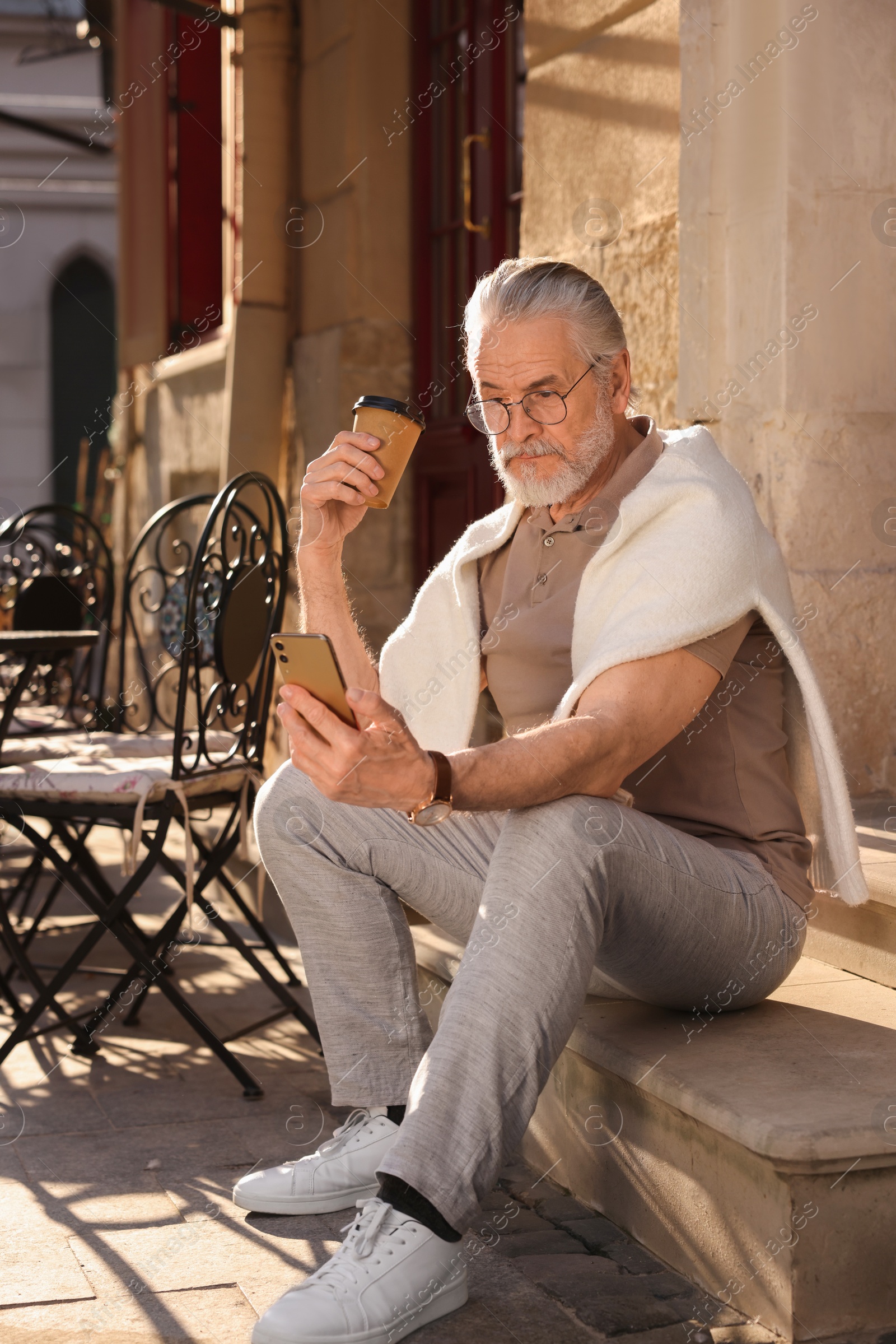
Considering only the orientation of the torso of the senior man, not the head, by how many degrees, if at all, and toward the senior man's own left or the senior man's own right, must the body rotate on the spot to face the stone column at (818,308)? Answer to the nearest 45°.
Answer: approximately 180°

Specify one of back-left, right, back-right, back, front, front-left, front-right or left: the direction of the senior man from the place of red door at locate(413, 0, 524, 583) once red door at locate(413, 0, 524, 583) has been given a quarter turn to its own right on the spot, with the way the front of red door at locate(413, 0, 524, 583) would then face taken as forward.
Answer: back-left

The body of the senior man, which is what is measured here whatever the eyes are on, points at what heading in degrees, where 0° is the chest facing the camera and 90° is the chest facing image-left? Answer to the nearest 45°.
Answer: approximately 45°

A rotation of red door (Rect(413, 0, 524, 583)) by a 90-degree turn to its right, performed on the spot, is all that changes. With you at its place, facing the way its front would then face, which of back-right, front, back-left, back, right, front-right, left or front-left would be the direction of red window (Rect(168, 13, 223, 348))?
front

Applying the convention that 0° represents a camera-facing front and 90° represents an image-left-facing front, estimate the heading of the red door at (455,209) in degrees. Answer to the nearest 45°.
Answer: approximately 45°

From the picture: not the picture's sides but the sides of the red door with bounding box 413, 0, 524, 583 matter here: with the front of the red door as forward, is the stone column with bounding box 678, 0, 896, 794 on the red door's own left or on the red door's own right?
on the red door's own left
